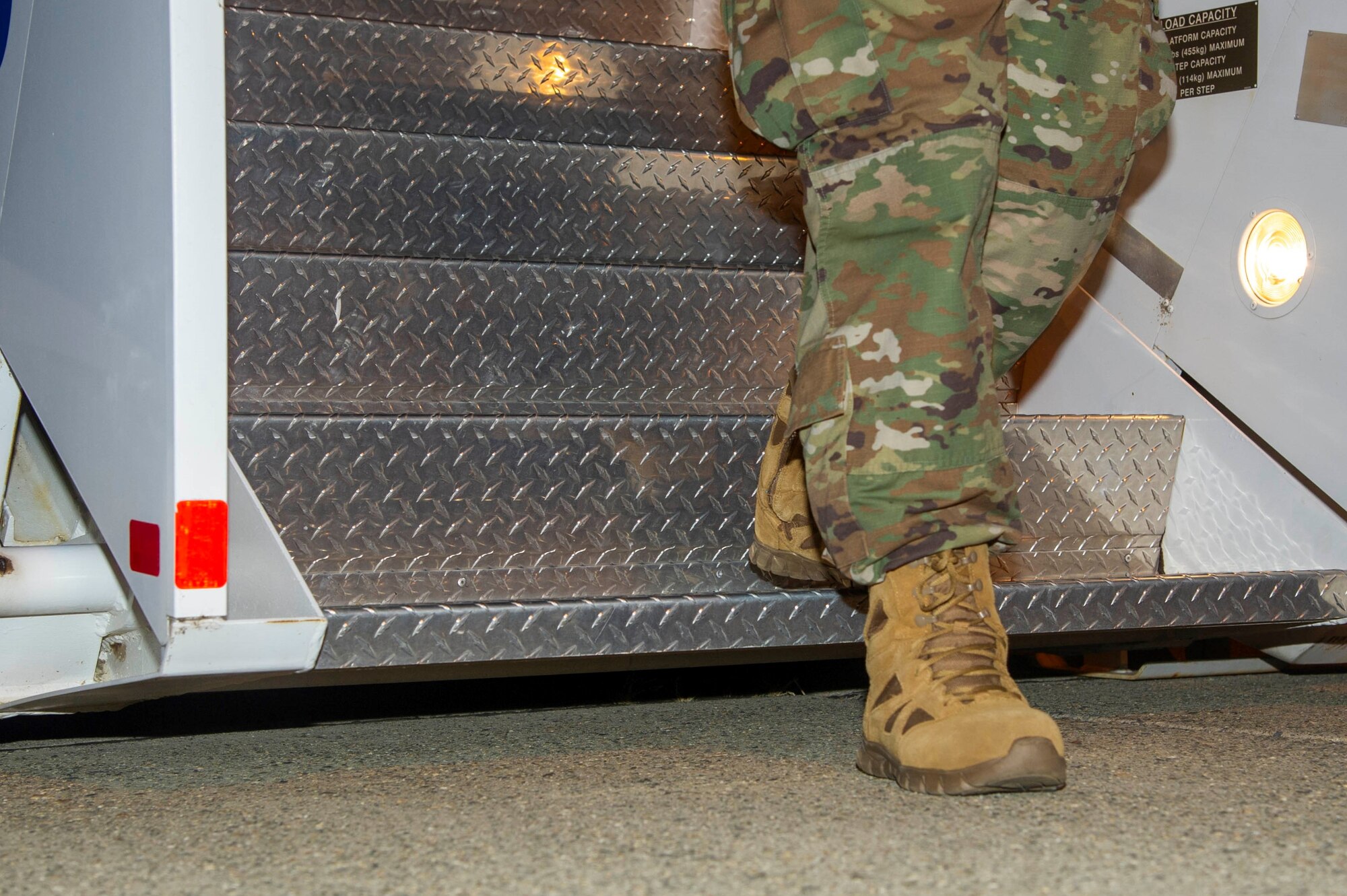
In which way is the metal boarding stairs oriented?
toward the camera
